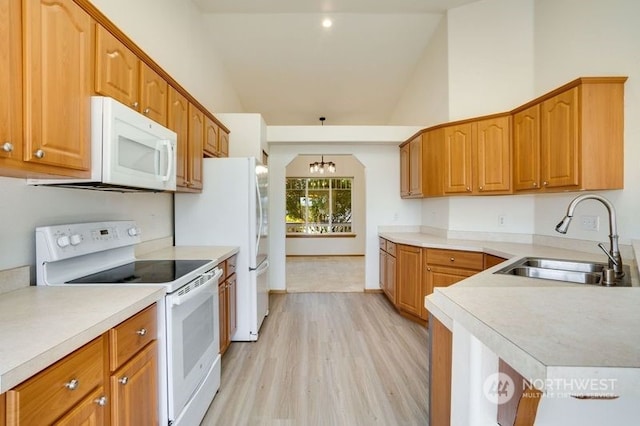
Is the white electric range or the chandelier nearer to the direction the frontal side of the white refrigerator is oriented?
the chandelier

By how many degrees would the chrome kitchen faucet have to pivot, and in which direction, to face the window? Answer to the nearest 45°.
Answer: approximately 45° to its right

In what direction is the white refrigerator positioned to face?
to the viewer's right

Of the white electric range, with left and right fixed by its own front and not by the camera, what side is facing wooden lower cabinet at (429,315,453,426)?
front

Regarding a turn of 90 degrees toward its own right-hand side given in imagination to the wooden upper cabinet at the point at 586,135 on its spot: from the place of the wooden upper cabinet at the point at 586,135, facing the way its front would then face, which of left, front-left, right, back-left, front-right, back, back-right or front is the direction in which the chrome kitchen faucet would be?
back-left

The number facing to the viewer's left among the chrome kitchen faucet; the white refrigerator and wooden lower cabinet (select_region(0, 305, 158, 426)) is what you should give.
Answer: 1

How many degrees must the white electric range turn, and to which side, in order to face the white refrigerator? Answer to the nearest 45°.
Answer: approximately 90° to its left

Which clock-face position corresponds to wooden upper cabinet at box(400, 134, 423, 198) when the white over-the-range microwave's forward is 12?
The wooden upper cabinet is roughly at 10 o'clock from the white over-the-range microwave.

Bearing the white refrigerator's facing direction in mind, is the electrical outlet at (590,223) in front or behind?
in front

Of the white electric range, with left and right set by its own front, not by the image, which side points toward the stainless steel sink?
front

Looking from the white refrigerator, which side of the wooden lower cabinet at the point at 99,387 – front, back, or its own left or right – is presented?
left

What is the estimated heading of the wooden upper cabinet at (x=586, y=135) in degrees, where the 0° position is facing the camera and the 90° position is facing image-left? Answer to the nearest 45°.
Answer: approximately 45°

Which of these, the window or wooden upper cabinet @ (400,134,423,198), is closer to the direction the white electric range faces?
the wooden upper cabinet

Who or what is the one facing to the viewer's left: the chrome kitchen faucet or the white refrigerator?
the chrome kitchen faucet

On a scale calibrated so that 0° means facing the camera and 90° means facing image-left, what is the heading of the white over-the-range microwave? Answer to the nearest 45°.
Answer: approximately 315°

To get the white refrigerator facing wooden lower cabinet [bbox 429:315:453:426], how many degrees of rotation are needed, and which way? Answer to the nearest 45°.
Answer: approximately 45° to its right

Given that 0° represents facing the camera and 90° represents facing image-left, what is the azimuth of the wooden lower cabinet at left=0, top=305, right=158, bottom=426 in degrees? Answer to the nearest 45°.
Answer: approximately 315°

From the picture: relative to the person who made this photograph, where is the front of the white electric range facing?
facing the viewer and to the right of the viewer

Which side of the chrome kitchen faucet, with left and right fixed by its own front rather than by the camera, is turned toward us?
left

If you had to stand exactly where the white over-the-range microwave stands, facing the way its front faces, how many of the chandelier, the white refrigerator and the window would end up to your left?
3
